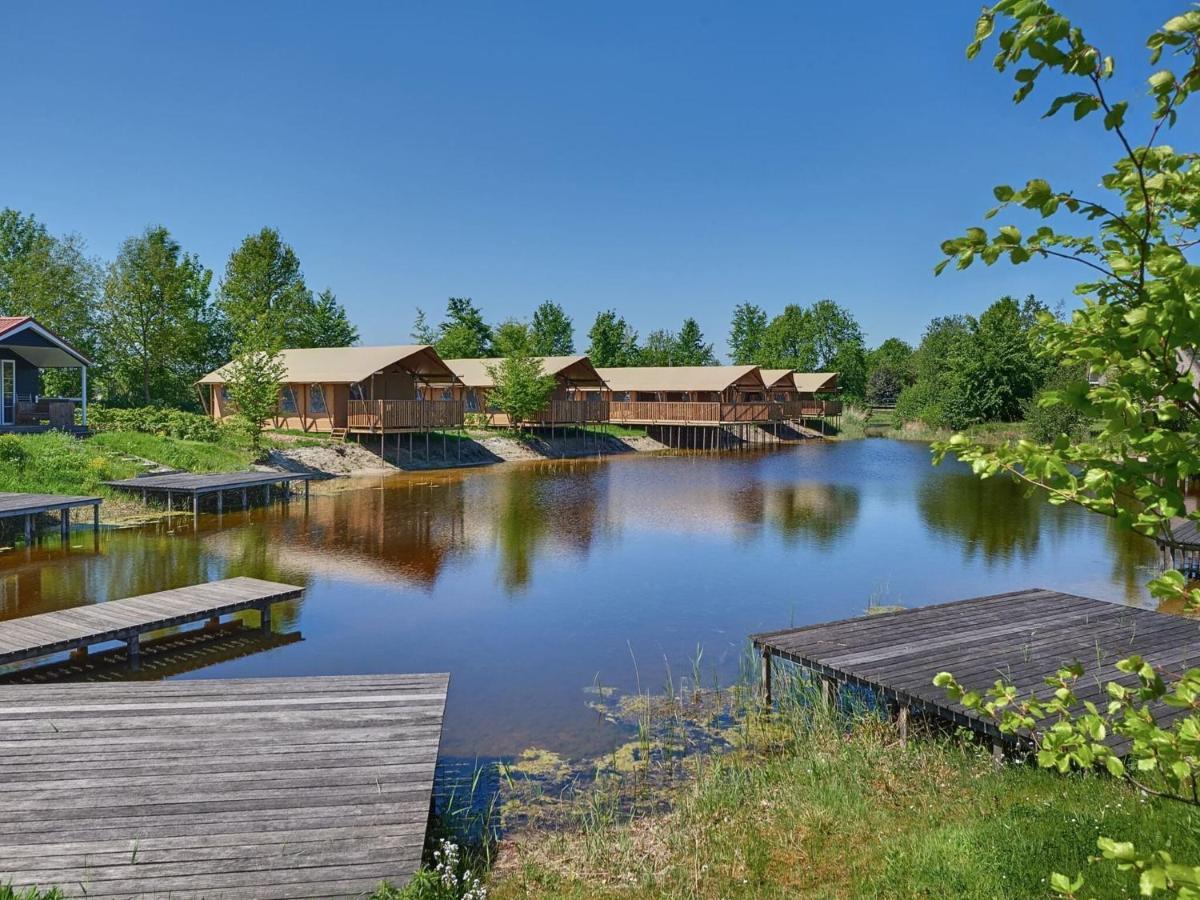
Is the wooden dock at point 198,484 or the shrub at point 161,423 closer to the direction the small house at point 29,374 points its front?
the wooden dock

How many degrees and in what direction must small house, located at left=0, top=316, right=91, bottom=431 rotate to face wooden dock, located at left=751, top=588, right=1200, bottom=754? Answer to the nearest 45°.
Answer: approximately 45° to its right

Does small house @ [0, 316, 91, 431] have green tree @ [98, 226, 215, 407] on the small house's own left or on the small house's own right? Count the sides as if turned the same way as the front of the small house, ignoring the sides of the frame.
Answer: on the small house's own left

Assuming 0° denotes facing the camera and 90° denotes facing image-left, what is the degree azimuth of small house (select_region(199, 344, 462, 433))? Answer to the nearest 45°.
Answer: approximately 315°

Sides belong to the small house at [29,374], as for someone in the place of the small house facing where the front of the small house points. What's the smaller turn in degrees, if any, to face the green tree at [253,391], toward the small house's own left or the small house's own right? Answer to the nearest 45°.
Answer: approximately 45° to the small house's own left

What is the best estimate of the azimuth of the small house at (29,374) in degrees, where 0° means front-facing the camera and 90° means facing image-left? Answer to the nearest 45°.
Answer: approximately 315°

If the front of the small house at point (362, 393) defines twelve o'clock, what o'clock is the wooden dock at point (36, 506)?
The wooden dock is roughly at 2 o'clock from the small house.

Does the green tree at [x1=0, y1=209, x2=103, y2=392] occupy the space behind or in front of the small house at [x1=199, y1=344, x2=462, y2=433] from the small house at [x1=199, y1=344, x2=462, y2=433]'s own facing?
behind

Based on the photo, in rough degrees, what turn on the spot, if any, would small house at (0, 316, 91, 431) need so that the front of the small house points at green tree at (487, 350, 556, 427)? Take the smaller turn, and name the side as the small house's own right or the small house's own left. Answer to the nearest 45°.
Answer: approximately 45° to the small house's own left

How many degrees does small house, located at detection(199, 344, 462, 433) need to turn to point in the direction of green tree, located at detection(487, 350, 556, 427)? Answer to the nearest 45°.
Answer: approximately 90° to its left
